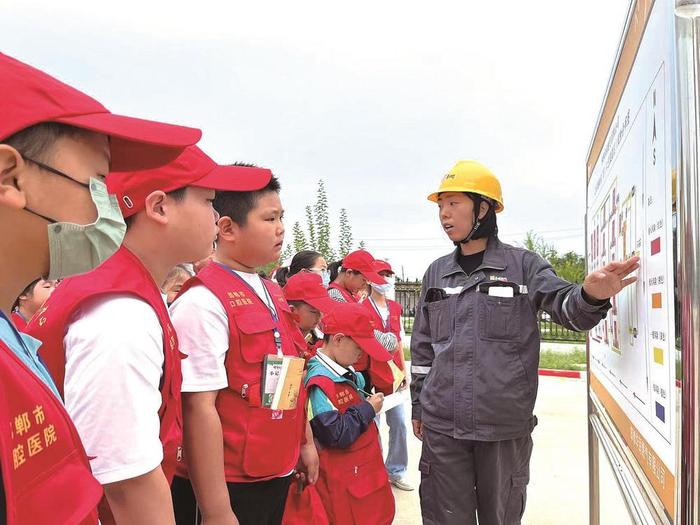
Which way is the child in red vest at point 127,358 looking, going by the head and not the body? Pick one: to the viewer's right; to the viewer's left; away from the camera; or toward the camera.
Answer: to the viewer's right

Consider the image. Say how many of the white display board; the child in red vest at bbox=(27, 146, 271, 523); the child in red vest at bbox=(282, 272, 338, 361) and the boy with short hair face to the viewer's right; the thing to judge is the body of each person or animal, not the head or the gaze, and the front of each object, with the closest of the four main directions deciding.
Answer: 3

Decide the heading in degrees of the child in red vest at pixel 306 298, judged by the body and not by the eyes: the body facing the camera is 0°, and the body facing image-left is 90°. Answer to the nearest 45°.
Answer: approximately 270°

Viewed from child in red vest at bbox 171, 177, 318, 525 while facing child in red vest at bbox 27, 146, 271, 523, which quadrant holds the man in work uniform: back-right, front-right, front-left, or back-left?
back-left

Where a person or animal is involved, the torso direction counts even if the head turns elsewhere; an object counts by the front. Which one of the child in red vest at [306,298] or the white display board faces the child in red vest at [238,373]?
the white display board

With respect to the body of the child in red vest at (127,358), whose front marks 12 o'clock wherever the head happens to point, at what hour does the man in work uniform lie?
The man in work uniform is roughly at 11 o'clock from the child in red vest.

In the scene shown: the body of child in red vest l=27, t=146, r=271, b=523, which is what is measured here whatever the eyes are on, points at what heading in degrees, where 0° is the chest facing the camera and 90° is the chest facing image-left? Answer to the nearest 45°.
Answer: approximately 270°

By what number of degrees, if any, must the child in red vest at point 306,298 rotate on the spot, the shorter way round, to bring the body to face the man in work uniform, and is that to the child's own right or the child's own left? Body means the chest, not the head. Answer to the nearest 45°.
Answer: approximately 45° to the child's own right

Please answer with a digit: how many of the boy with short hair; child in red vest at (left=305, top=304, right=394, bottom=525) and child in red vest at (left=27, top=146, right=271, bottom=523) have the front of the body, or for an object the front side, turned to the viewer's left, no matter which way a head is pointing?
0

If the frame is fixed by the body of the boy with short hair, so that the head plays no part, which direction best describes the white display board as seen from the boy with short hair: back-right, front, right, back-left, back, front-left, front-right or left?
front

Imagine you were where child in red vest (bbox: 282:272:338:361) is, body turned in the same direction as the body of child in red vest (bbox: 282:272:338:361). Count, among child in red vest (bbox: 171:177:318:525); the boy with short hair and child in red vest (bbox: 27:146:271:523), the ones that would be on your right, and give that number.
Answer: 3

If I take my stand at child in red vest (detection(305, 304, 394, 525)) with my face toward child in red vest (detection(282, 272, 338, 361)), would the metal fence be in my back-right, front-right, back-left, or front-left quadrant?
front-right

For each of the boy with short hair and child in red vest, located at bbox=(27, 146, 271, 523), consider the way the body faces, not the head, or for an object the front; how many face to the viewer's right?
2

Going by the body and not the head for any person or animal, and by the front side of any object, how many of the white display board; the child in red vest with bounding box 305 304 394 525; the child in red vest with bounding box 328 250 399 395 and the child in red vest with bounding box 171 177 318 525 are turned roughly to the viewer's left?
1

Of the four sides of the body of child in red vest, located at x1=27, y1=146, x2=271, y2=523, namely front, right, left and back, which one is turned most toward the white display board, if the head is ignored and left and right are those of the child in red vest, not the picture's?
front
